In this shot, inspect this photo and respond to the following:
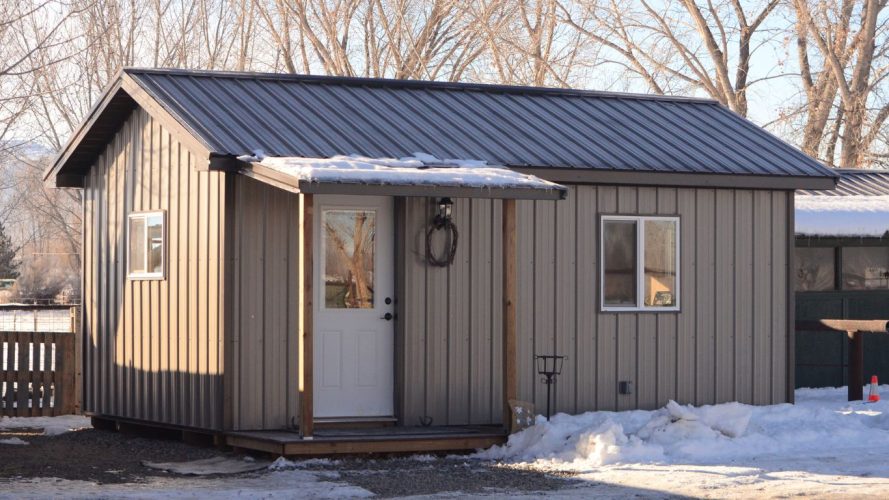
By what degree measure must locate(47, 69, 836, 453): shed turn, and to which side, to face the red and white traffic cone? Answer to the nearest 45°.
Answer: approximately 45° to its left

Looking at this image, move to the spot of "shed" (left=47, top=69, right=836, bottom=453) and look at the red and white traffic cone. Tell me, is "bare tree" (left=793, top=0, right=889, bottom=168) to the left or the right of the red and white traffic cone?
left

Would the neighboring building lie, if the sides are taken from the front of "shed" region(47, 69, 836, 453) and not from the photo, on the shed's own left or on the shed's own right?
on the shed's own left

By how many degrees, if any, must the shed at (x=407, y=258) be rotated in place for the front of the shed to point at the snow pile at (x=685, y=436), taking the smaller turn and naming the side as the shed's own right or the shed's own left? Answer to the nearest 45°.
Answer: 0° — it already faces it

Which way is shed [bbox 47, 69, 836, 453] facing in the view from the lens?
facing the viewer and to the right of the viewer

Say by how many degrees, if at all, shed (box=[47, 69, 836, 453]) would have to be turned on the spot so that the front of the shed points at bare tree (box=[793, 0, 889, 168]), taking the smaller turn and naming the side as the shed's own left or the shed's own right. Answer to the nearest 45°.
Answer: approximately 90° to the shed's own left

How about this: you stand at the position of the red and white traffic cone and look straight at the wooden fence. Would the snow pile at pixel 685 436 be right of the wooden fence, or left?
left

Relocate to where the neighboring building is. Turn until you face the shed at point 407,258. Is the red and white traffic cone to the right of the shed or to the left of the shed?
left

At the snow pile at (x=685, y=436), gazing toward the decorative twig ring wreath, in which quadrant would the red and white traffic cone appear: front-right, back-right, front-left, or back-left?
back-right
